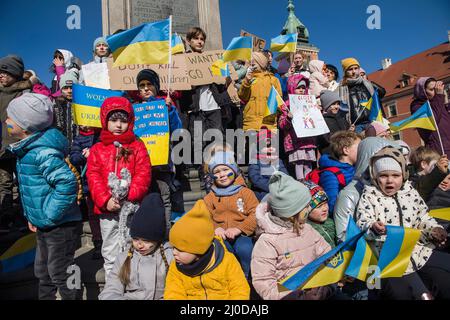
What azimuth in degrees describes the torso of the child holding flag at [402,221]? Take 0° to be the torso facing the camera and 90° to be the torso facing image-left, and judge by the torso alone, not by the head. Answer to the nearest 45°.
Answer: approximately 0°

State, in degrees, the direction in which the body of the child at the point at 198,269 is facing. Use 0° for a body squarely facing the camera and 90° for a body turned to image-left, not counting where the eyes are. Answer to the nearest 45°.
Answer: approximately 45°

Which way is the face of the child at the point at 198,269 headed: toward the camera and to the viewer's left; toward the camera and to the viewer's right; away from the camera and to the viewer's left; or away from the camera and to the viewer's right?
toward the camera and to the viewer's left

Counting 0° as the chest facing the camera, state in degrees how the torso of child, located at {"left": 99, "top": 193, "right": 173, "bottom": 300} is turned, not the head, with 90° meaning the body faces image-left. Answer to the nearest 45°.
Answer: approximately 0°

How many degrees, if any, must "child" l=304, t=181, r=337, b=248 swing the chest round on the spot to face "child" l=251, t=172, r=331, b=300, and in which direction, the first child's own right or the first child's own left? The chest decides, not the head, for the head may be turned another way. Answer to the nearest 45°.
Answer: approximately 90° to the first child's own right

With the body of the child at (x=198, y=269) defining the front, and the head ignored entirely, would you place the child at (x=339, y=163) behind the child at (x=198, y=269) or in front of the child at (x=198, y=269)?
behind

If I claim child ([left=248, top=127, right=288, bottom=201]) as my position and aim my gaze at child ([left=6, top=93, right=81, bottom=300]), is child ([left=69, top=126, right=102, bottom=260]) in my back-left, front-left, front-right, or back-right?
front-right

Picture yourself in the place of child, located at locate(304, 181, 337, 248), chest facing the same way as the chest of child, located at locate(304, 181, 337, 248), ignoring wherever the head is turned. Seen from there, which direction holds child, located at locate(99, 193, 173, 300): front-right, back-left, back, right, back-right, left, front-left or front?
right

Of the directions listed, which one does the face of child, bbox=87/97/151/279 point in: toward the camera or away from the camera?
toward the camera

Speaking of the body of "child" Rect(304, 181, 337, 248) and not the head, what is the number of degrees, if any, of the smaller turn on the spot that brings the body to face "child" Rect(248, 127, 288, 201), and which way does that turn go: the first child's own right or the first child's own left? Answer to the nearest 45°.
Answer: approximately 180°

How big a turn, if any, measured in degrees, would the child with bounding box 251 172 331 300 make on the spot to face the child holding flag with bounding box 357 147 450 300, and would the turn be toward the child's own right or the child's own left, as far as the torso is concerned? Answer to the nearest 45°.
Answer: approximately 45° to the child's own left

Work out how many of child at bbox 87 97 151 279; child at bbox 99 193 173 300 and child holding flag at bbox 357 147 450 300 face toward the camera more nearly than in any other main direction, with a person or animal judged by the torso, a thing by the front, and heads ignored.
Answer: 3

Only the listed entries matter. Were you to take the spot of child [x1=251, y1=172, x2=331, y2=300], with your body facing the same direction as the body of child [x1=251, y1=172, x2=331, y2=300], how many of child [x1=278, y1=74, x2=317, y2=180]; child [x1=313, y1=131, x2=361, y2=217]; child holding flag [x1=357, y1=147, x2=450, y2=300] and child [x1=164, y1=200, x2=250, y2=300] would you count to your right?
1
